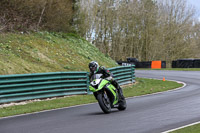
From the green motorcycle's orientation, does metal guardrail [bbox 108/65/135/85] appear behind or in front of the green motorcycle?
behind

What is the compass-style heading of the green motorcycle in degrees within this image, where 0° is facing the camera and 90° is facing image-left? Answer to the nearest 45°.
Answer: approximately 45°
